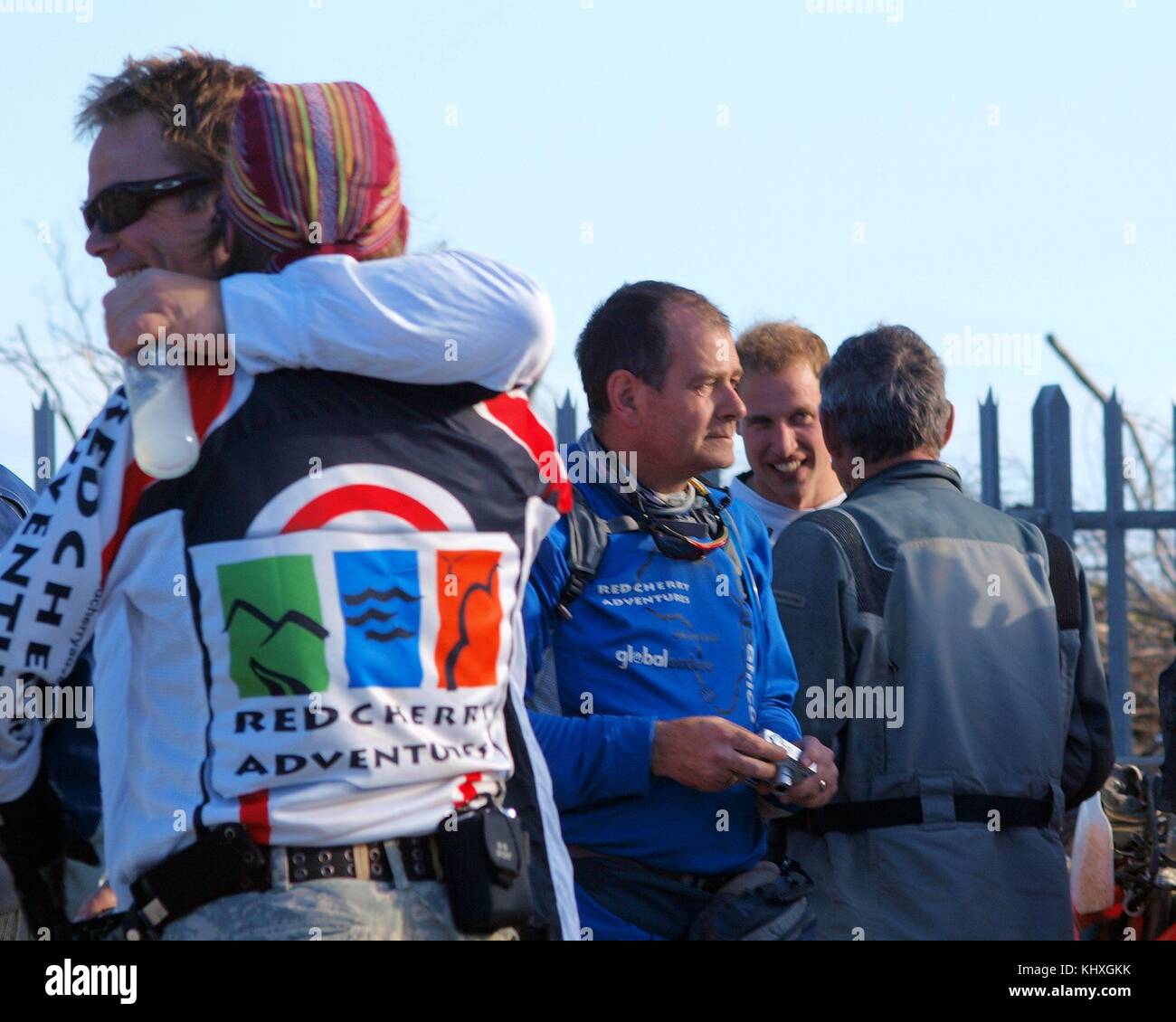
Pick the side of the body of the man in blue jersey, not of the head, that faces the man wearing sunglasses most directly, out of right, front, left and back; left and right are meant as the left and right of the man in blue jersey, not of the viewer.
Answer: right

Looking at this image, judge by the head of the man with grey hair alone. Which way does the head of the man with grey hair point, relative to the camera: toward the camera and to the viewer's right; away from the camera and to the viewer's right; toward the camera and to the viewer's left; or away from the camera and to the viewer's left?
away from the camera and to the viewer's left

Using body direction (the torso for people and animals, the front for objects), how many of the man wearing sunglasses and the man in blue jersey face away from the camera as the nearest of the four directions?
0

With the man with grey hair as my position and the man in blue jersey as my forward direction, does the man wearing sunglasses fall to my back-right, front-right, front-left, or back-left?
front-left

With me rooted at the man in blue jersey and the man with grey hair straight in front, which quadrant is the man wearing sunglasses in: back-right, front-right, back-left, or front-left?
back-right

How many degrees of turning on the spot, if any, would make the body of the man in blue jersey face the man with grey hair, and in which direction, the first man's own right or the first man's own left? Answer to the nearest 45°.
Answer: approximately 90° to the first man's own left

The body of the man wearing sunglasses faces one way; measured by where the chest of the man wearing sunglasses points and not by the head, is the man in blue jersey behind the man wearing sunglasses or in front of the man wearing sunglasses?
behind

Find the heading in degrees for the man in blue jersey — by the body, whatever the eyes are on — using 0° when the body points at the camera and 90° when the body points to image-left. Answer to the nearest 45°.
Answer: approximately 315°
